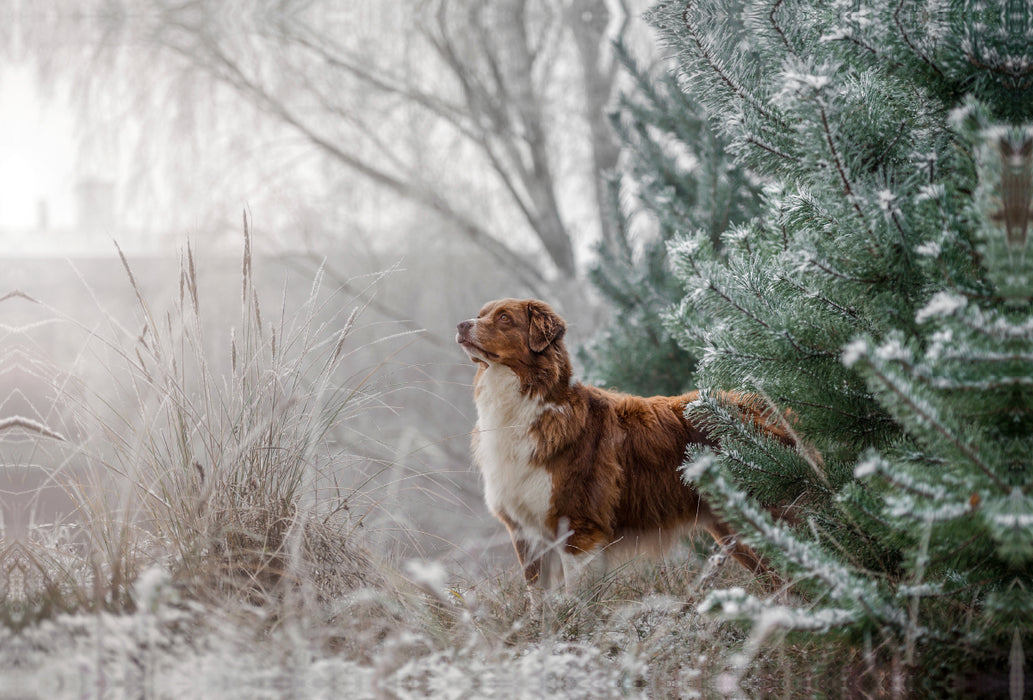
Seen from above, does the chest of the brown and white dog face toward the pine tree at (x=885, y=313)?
no

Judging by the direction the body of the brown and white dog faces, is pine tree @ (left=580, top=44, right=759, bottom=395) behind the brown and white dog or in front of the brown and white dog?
behind

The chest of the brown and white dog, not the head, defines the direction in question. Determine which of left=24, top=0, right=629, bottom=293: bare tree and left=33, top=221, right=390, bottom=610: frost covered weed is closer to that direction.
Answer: the frost covered weed

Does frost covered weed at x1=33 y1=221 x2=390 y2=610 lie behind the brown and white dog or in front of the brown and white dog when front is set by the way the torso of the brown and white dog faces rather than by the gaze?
in front

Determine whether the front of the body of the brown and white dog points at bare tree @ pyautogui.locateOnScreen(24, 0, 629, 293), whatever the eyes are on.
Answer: no

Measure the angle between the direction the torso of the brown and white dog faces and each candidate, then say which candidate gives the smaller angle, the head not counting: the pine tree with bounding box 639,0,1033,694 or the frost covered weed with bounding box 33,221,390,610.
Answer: the frost covered weed

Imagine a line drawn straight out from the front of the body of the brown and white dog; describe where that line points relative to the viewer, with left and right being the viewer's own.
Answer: facing the viewer and to the left of the viewer
